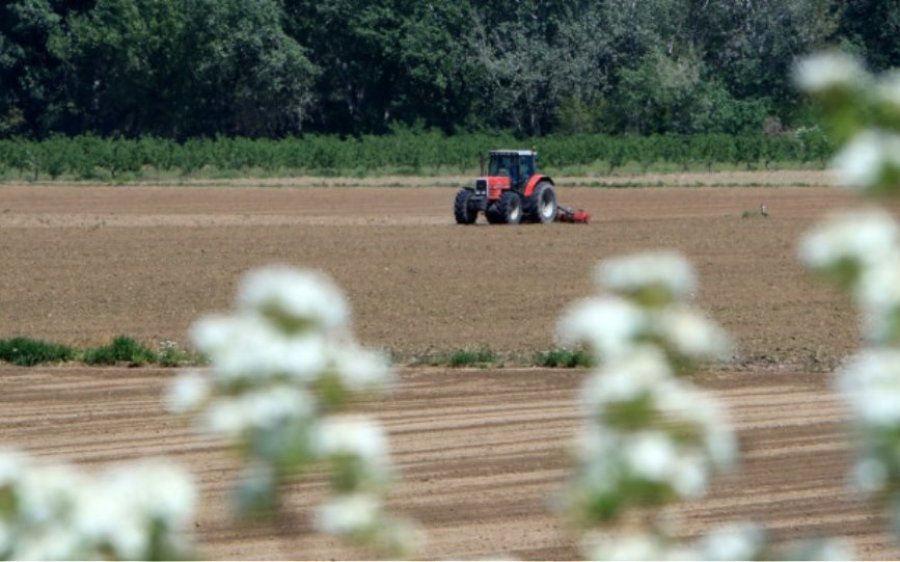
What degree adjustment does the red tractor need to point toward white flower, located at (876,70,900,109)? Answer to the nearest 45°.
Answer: approximately 45° to its left

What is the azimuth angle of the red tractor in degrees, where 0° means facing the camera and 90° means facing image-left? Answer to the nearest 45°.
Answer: approximately 45°

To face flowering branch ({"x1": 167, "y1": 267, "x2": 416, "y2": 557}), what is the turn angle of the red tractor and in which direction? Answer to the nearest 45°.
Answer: approximately 45° to its left

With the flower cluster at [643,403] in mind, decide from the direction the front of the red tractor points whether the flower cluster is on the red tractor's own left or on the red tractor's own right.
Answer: on the red tractor's own left

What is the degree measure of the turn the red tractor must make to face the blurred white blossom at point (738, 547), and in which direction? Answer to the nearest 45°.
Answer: approximately 45° to its left

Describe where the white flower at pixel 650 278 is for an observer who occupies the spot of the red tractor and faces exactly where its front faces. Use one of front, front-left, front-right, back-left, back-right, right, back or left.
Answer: front-left
